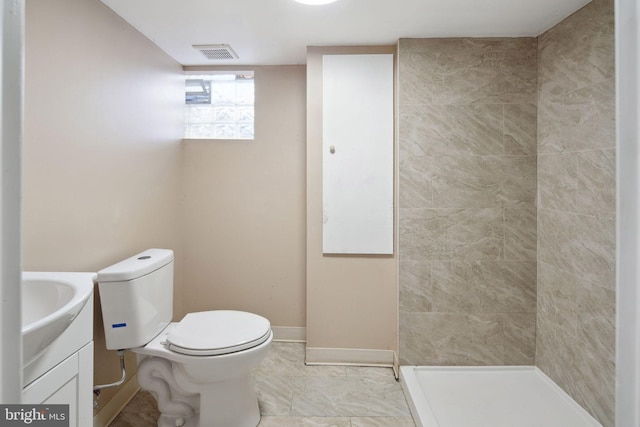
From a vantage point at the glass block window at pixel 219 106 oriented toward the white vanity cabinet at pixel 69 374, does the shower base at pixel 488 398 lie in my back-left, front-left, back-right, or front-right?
front-left

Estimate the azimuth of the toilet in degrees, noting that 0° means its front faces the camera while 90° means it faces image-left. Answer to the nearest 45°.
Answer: approximately 270°

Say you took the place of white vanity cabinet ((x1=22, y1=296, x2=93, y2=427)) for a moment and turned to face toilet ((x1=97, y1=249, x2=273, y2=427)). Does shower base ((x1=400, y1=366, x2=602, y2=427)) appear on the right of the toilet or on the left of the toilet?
right

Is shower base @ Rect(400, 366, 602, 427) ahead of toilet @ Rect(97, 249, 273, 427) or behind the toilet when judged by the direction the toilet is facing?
ahead

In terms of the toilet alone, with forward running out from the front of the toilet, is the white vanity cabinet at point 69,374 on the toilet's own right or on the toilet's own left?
on the toilet's own right

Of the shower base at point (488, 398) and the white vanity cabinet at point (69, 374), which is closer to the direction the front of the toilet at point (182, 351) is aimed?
the shower base
